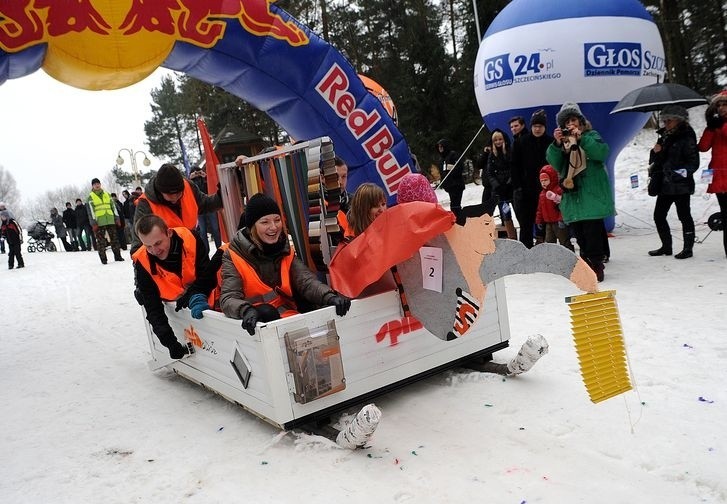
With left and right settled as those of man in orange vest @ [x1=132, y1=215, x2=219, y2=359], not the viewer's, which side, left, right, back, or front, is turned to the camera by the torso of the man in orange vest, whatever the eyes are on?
front

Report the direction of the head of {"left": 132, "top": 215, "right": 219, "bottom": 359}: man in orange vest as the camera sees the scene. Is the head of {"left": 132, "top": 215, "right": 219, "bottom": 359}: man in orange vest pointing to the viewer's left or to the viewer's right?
to the viewer's left

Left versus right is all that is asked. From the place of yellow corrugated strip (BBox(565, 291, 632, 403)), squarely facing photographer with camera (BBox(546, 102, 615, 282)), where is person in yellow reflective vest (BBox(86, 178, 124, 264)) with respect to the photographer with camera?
left

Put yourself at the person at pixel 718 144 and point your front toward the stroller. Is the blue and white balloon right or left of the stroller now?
right

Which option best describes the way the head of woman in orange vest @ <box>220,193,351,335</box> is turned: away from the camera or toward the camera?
toward the camera

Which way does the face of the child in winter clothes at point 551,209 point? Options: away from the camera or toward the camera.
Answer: toward the camera

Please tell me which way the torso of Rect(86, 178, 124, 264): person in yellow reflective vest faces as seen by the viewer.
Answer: toward the camera

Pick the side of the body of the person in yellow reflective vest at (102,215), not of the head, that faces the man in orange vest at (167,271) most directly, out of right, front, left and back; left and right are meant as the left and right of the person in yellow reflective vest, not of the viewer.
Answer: front

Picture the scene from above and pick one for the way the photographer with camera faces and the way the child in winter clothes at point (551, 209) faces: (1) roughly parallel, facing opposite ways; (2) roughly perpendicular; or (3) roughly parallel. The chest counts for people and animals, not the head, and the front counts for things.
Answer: roughly parallel

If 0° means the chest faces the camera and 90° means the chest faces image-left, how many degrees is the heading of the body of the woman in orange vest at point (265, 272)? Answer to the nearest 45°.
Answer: approximately 315°

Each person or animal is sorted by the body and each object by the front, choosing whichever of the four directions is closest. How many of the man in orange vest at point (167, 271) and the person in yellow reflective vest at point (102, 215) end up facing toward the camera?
2

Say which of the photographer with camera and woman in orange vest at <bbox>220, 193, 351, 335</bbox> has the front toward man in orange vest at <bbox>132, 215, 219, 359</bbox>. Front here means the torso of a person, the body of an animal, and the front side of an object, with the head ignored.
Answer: the photographer with camera

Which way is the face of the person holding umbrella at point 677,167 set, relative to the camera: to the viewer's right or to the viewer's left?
to the viewer's left

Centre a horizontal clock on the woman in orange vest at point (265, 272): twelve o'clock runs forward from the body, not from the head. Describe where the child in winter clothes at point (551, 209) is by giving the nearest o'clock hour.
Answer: The child in winter clothes is roughly at 9 o'clock from the woman in orange vest.

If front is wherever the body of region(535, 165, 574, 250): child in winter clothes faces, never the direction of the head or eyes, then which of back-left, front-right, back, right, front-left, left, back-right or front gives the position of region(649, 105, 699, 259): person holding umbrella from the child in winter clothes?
back-left

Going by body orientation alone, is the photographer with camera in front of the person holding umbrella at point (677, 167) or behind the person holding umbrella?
in front

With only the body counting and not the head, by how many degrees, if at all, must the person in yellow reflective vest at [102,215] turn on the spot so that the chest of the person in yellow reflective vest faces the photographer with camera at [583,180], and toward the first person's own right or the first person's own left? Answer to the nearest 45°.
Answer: approximately 45° to the first person's own left
